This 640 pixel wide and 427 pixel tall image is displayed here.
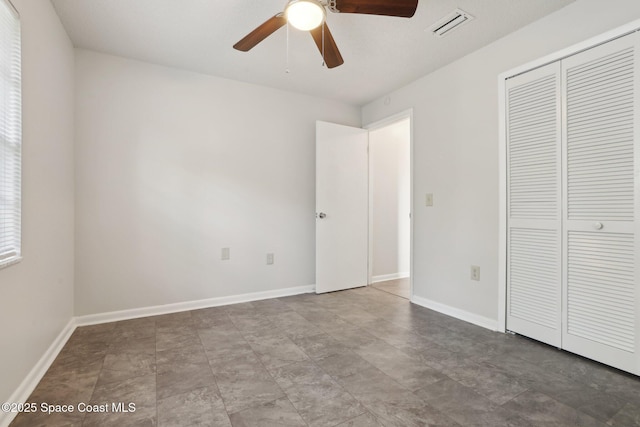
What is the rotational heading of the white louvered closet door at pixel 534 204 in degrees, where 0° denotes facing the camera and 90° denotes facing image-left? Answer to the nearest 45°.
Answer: approximately 45°

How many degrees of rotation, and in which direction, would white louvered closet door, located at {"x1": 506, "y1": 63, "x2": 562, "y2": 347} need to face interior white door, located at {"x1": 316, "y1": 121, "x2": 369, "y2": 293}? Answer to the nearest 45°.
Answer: approximately 45° to its right

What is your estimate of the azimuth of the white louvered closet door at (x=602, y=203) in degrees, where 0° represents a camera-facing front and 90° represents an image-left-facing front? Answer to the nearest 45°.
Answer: approximately 45°

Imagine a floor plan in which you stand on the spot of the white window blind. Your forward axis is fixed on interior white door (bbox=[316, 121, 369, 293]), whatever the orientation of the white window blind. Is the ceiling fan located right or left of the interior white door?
right

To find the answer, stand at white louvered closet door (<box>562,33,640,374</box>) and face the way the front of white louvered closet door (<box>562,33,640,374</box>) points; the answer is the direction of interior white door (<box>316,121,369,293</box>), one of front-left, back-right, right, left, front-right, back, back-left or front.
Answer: front-right

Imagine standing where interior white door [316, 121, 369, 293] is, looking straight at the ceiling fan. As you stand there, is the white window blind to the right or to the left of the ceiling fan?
right

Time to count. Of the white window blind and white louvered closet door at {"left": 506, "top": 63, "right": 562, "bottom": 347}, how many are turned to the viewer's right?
1

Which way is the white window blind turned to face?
to the viewer's right

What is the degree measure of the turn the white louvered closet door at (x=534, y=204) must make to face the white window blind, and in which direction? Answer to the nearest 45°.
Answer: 0° — it already faces it

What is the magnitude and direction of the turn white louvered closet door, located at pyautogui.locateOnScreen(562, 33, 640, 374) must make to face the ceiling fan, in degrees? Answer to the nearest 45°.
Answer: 0° — it already faces it

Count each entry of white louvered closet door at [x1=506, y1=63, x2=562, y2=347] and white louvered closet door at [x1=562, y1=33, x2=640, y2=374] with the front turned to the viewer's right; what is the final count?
0

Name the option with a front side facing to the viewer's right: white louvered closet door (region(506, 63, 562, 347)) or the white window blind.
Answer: the white window blind

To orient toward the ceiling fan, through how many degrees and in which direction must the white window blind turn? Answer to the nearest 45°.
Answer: approximately 45° to its right
